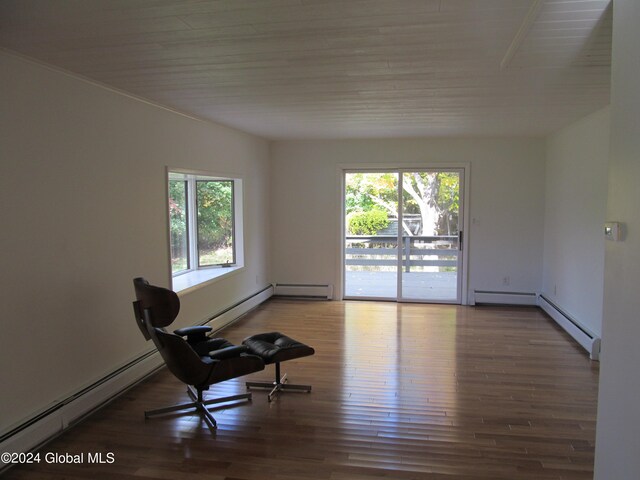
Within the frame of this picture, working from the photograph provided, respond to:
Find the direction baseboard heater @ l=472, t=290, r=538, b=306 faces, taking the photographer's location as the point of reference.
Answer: facing the viewer

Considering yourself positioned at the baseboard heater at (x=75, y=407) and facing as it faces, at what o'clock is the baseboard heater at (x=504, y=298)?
the baseboard heater at (x=504, y=298) is roughly at 10 o'clock from the baseboard heater at (x=75, y=407).

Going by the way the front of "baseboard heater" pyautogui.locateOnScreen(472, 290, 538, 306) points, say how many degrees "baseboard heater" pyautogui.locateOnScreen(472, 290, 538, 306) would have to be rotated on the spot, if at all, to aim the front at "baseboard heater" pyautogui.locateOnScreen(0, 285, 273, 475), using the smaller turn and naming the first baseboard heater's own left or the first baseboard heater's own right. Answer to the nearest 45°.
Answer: approximately 45° to the first baseboard heater's own right

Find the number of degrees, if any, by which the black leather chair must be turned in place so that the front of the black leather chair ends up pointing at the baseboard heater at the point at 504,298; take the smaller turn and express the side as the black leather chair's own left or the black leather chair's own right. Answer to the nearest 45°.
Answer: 0° — it already faces it

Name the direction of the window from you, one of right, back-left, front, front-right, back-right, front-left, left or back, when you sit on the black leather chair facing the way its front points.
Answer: front-left

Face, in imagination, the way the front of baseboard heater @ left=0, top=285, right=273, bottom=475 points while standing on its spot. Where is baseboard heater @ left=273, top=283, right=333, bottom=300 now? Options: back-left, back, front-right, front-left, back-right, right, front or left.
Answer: left

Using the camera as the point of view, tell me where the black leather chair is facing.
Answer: facing away from the viewer and to the right of the viewer

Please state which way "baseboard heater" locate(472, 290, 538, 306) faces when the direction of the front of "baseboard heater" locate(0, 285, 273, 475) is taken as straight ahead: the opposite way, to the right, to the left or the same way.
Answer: to the right

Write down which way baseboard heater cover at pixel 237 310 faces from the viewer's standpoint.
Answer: facing the viewer and to the right of the viewer

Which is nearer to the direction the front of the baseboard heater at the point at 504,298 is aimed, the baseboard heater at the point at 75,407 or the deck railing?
the baseboard heater

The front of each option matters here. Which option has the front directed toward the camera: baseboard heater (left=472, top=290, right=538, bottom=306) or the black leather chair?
the baseboard heater

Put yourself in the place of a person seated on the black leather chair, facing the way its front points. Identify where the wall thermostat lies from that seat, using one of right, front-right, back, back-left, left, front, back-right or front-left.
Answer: right

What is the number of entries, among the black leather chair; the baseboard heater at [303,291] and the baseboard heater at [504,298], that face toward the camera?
2

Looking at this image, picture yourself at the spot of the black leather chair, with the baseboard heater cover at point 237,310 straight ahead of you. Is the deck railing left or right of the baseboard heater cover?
right
